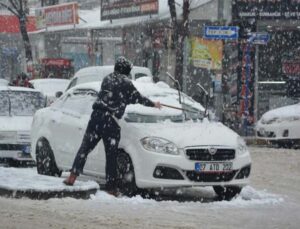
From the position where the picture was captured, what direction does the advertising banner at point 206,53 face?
facing the viewer

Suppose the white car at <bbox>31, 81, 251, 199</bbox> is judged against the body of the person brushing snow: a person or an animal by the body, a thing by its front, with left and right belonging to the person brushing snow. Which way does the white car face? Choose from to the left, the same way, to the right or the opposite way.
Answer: to the right

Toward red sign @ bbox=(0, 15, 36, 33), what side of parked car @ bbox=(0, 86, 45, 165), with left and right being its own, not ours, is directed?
back

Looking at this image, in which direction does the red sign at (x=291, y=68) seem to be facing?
toward the camera

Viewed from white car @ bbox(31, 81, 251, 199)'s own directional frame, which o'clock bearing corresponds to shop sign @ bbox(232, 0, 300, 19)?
The shop sign is roughly at 8 o'clock from the white car.

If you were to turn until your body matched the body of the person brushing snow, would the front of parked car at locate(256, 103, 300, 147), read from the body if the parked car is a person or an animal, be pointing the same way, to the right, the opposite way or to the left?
the opposite way

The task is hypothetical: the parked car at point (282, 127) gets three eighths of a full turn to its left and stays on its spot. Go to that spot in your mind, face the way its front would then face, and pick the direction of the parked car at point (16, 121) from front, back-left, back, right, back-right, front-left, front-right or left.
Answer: back-right

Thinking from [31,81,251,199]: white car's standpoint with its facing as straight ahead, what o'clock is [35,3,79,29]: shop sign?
The shop sign is roughly at 7 o'clock from the white car.

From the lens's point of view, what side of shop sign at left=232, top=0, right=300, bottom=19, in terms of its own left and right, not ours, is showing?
front

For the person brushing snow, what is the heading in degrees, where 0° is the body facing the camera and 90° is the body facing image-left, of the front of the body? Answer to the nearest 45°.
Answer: approximately 225°

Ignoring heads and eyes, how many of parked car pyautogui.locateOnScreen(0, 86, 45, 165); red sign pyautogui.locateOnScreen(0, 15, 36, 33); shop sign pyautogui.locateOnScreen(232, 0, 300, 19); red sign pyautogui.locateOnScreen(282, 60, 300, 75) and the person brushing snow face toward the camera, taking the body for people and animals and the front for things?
4

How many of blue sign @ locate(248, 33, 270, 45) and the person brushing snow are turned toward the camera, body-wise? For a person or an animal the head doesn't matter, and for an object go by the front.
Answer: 1

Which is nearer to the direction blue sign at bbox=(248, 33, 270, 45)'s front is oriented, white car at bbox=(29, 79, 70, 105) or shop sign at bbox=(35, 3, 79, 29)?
the white car

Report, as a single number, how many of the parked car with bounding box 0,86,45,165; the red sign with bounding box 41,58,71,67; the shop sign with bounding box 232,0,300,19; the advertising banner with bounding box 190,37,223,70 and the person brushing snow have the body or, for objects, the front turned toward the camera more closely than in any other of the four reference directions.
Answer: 4

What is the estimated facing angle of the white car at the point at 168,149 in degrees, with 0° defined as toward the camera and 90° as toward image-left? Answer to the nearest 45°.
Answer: approximately 315°
